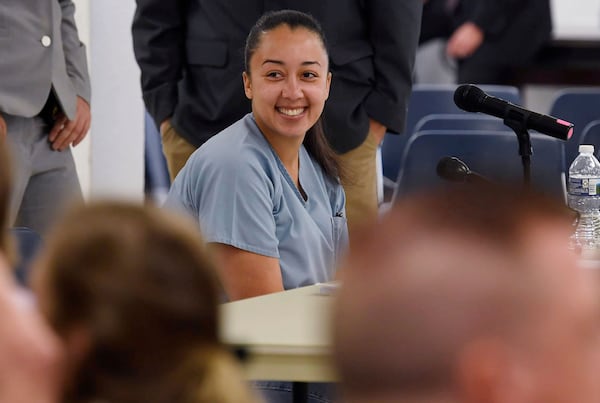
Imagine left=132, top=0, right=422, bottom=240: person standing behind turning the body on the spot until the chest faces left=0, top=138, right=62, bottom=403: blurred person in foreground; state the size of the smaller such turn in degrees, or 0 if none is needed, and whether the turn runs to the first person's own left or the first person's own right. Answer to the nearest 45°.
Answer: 0° — they already face them

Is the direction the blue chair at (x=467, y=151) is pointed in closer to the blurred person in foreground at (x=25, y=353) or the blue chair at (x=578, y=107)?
the blurred person in foreground

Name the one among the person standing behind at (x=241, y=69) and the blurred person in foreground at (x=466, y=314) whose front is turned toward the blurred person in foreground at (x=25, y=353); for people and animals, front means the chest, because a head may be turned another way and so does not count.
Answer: the person standing behind

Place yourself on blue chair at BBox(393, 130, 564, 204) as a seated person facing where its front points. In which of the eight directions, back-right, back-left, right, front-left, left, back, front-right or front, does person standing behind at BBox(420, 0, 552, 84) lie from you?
back

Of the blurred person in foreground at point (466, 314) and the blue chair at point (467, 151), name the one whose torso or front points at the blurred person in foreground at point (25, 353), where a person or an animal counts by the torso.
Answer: the blue chair

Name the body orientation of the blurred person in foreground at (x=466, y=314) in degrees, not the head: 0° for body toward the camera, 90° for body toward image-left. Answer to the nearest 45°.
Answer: approximately 225°
